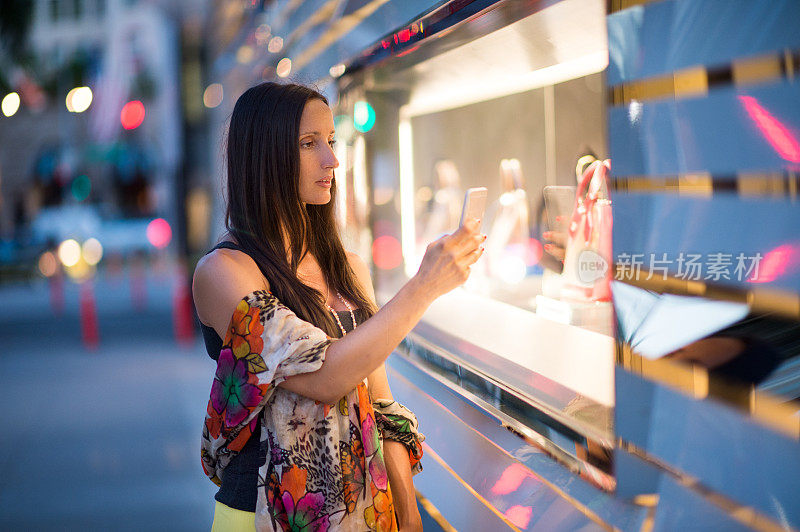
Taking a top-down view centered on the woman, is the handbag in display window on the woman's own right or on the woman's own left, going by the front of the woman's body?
on the woman's own left

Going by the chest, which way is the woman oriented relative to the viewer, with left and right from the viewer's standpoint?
facing the viewer and to the right of the viewer
